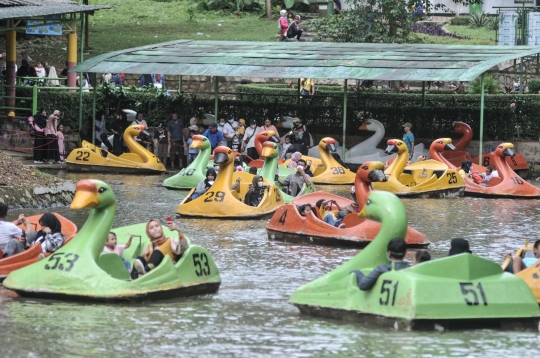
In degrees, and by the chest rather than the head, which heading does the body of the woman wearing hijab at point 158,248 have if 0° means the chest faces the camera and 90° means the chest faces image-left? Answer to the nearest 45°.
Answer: approximately 45°

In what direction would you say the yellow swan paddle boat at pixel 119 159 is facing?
to the viewer's right

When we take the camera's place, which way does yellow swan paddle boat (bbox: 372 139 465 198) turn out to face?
facing to the left of the viewer

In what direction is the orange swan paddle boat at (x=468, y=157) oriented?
to the viewer's left

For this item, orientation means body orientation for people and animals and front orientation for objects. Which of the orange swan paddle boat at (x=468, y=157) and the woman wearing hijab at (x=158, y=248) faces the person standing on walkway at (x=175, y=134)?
the orange swan paddle boat

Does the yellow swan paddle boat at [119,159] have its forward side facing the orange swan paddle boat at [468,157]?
yes

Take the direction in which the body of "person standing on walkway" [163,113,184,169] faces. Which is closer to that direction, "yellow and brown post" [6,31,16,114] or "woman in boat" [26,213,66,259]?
the woman in boat
